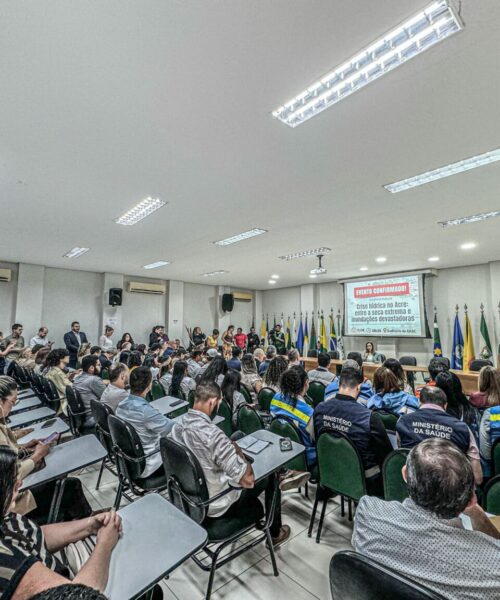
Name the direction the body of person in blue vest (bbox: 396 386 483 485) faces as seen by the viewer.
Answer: away from the camera

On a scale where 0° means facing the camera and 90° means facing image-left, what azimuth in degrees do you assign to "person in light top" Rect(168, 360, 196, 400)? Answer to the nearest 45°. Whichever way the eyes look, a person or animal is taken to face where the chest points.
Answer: approximately 225°

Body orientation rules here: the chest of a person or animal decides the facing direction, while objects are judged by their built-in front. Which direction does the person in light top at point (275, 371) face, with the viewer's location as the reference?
facing away from the viewer and to the right of the viewer

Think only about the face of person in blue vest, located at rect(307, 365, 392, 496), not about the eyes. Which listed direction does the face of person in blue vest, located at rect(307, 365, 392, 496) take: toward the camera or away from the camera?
away from the camera

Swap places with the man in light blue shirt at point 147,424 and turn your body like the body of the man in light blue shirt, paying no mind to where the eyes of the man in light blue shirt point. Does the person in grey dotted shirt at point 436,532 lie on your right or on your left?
on your right

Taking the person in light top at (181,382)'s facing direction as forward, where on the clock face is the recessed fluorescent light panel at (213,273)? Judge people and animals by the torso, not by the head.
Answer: The recessed fluorescent light panel is roughly at 11 o'clock from the person in light top.

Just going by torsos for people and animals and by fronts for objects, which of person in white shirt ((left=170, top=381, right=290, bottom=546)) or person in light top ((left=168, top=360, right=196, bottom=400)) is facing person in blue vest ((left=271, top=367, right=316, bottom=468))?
person in white shirt ((left=170, top=381, right=290, bottom=546))

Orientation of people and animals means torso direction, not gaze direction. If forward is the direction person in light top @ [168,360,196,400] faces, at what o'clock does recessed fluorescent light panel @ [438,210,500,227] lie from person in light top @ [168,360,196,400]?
The recessed fluorescent light panel is roughly at 2 o'clock from the person in light top.

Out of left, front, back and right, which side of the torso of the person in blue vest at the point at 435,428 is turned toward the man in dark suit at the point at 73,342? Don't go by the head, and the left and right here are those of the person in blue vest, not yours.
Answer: left

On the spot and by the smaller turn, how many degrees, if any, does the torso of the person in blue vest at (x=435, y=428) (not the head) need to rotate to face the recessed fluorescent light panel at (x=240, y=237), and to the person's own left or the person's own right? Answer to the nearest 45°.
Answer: approximately 45° to the person's own left

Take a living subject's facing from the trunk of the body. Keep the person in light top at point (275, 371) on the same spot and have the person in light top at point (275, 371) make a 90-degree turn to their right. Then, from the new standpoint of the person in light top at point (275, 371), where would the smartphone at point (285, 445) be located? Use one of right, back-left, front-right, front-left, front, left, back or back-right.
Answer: front-right

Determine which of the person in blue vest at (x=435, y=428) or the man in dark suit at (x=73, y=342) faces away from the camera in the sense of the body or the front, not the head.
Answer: the person in blue vest

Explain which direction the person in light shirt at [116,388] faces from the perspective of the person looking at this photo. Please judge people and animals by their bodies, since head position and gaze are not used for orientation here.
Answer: facing away from the viewer and to the right of the viewer

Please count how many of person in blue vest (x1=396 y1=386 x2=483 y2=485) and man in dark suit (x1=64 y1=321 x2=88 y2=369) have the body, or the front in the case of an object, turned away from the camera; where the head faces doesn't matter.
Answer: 1

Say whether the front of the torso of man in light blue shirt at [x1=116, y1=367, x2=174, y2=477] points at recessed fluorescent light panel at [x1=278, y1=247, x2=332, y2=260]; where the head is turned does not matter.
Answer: yes

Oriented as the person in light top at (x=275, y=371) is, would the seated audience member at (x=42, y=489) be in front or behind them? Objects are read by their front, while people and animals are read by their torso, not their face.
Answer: behind

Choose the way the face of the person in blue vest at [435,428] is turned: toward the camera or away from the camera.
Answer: away from the camera
